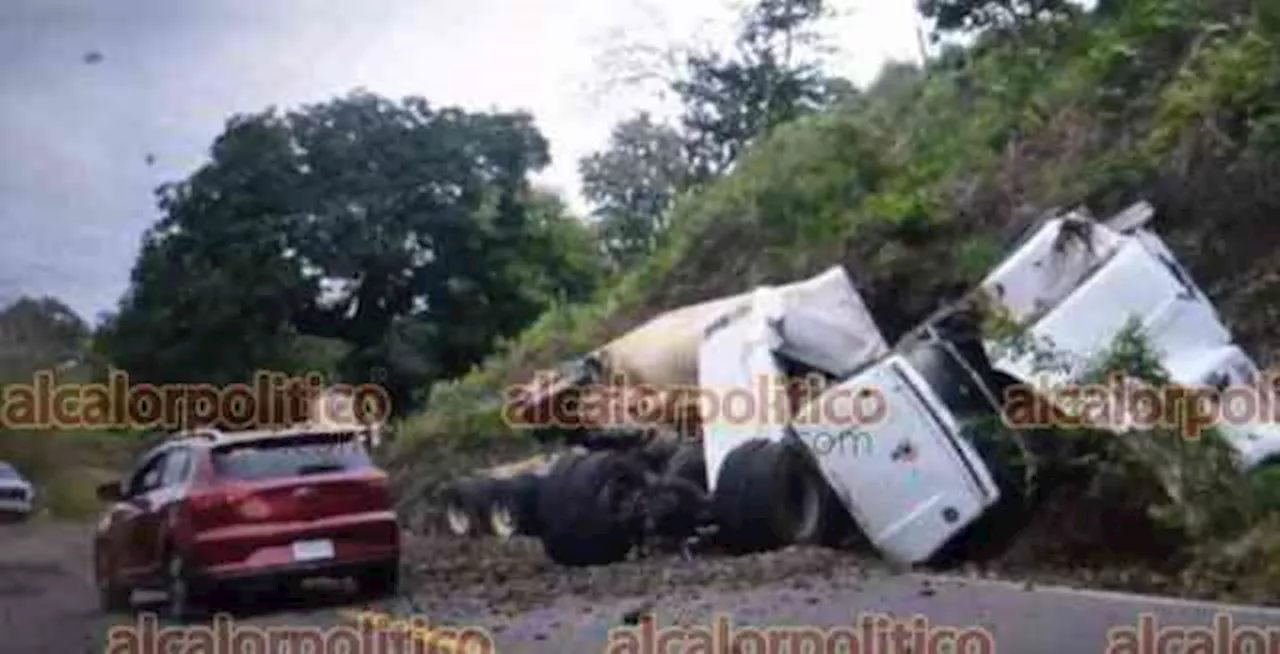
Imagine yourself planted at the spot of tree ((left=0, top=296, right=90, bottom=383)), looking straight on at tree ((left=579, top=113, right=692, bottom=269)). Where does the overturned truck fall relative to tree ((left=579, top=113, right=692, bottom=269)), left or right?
right

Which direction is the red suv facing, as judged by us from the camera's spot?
facing away from the viewer and to the left of the viewer

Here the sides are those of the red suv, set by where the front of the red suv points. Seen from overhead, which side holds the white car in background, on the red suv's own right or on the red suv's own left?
on the red suv's own left

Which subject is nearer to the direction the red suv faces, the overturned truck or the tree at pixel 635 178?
the tree

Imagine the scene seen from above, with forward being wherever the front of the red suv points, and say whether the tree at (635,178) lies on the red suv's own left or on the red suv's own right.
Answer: on the red suv's own right
